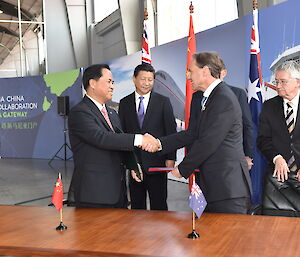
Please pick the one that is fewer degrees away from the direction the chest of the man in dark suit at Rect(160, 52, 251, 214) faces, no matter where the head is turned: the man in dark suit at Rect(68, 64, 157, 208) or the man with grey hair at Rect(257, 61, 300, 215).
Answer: the man in dark suit

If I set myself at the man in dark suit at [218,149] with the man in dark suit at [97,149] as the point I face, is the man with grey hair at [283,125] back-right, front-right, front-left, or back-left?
back-right

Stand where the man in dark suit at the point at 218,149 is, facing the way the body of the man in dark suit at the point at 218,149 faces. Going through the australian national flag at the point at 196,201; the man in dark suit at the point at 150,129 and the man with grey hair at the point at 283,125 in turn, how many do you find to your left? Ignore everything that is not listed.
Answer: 1

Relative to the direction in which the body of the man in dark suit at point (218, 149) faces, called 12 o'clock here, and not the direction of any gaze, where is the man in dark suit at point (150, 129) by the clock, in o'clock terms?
the man in dark suit at point (150, 129) is roughly at 2 o'clock from the man in dark suit at point (218, 149).

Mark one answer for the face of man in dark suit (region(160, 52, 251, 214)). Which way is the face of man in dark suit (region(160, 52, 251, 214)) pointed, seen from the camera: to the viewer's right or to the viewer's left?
to the viewer's left

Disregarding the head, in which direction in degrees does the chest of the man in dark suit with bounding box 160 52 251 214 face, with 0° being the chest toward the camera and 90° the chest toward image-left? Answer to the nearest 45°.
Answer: approximately 90°

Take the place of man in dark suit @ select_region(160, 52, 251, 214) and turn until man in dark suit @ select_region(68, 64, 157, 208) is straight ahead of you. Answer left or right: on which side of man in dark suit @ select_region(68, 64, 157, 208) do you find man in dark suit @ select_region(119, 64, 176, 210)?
right

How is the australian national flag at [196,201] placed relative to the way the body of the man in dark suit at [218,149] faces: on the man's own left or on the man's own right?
on the man's own left

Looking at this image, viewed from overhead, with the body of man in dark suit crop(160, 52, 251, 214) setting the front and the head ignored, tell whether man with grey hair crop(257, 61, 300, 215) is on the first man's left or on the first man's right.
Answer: on the first man's right

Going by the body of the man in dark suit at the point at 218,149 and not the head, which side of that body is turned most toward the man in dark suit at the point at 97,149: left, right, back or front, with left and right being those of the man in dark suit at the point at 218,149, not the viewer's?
front

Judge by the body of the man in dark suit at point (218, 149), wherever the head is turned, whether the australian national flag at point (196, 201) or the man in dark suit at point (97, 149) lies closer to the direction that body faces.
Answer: the man in dark suit
